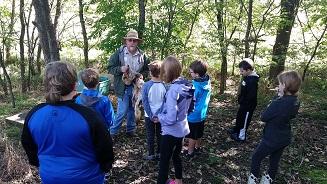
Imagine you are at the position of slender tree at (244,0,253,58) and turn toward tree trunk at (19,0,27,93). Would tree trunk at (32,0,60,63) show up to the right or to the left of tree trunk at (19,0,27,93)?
left

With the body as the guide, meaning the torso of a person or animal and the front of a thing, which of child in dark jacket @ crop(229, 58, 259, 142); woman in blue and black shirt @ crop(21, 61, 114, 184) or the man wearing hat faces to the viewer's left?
child in dark jacket @ crop(229, 58, 259, 142)

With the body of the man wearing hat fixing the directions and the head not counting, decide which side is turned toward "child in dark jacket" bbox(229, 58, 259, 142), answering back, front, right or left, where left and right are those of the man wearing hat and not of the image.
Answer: left

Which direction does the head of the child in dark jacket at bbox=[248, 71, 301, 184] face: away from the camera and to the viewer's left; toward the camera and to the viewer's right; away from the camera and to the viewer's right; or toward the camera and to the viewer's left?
away from the camera and to the viewer's left

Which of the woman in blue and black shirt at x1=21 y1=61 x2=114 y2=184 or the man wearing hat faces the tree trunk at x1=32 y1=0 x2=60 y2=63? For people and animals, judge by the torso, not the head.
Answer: the woman in blue and black shirt

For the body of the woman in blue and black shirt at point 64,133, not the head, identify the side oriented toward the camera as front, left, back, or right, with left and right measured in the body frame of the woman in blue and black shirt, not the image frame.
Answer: back

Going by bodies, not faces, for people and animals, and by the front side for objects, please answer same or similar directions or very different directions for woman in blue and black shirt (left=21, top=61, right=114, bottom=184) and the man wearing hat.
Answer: very different directions

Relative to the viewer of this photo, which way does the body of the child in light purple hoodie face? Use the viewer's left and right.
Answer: facing away from the viewer and to the left of the viewer

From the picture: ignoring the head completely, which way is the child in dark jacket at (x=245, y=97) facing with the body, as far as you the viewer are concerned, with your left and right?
facing to the left of the viewer

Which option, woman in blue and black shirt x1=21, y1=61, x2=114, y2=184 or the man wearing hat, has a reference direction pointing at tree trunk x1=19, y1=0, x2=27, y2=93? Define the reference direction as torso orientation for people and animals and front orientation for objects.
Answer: the woman in blue and black shirt

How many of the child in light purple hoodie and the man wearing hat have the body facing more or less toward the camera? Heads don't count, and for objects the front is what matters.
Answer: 1

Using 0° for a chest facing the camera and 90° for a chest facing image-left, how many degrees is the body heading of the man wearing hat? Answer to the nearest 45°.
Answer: approximately 0°

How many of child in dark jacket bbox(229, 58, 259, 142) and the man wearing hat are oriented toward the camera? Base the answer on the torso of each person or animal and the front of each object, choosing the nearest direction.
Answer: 1
